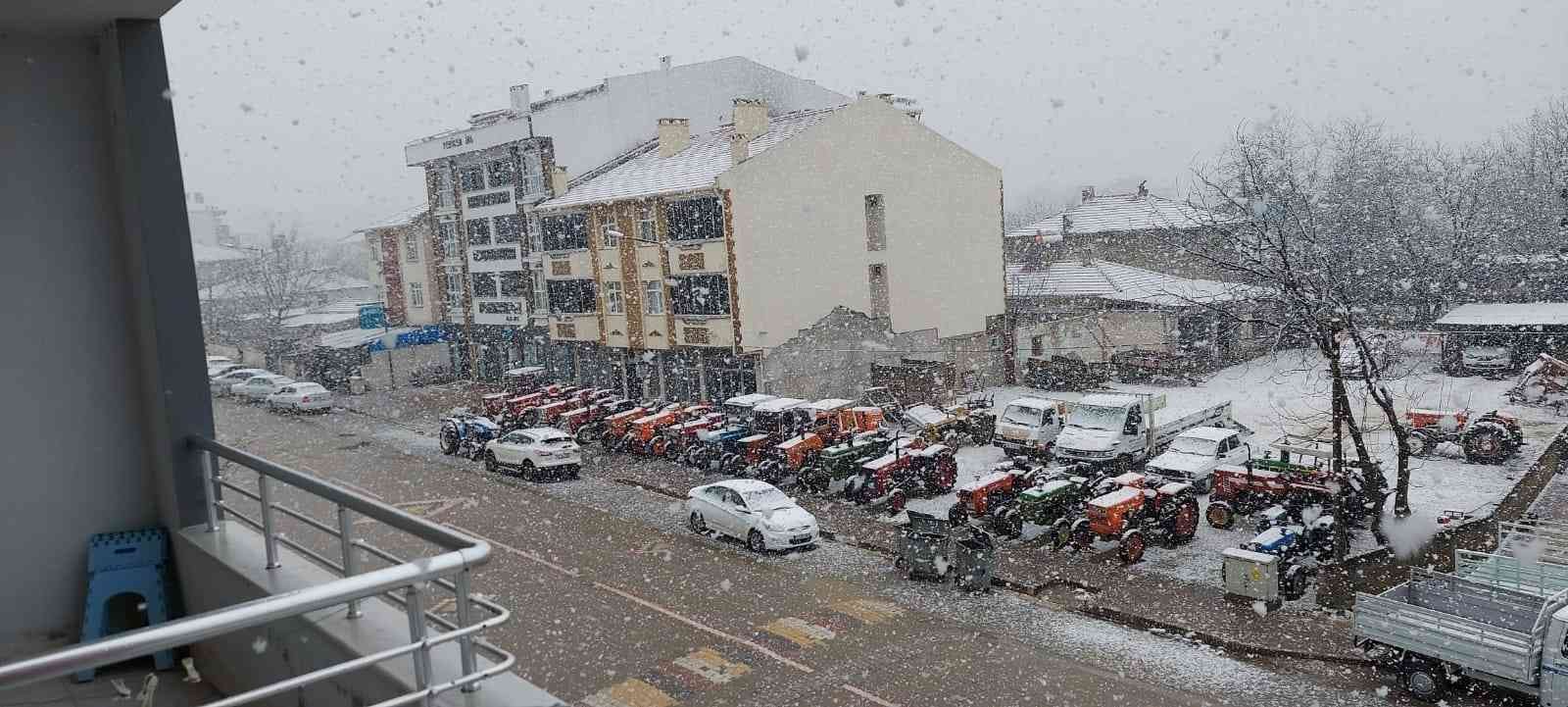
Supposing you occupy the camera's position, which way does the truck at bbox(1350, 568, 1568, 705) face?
facing the viewer and to the right of the viewer

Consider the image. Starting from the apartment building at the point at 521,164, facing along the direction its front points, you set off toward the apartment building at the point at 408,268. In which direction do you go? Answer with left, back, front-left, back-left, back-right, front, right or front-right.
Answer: right

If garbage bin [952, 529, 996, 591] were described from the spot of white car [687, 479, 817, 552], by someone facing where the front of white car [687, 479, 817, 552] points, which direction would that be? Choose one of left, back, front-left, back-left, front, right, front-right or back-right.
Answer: front

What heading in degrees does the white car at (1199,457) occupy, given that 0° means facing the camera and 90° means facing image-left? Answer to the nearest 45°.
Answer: approximately 45°

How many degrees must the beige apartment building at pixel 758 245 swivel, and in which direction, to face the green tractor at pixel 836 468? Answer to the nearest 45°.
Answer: approximately 45° to its left

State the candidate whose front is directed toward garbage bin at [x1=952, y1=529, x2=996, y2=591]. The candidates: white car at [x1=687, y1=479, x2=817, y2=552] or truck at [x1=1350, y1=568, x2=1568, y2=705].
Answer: the white car

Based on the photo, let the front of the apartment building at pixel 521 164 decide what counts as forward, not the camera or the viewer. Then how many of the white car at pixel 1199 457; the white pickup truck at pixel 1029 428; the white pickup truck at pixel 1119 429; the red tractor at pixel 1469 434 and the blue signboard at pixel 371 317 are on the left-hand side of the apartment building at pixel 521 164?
4

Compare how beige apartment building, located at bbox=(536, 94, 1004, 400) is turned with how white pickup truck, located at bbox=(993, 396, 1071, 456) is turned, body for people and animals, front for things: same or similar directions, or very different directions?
same or similar directions

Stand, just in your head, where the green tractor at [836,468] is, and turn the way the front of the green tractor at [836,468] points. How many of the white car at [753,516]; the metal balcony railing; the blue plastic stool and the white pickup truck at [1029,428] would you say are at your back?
1

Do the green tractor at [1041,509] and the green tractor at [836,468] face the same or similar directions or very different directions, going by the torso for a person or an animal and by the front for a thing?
same or similar directions

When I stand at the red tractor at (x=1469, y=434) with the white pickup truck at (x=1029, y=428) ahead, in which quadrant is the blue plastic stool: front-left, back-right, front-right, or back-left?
front-left

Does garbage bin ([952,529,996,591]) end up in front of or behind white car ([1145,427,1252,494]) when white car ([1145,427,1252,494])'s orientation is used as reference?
in front

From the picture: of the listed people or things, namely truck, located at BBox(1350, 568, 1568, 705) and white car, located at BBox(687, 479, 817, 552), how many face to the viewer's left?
0

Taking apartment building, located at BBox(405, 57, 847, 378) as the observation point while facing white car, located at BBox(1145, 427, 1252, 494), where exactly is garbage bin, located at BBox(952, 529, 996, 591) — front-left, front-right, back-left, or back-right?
front-right

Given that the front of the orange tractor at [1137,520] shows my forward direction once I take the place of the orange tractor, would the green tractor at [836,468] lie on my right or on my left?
on my right

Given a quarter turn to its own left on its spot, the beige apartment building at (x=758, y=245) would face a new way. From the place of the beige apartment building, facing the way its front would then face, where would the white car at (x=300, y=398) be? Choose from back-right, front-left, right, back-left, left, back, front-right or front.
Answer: back-right

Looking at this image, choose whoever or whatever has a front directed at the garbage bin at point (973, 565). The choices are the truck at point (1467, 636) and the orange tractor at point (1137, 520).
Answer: the orange tractor

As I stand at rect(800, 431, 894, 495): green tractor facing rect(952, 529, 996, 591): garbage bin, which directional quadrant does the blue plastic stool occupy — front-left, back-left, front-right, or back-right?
front-right

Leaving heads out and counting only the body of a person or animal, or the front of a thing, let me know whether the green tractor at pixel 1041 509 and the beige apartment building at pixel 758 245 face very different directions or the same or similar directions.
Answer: same or similar directions

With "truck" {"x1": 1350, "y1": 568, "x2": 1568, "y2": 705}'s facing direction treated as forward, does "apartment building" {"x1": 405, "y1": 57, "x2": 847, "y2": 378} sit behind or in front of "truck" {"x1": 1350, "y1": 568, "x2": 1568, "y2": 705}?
behind

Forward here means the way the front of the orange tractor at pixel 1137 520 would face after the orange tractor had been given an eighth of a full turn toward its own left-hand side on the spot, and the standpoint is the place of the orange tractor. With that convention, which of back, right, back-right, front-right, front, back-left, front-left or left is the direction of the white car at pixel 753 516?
right

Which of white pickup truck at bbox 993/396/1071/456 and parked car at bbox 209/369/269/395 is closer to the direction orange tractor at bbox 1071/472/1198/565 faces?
the parked car
